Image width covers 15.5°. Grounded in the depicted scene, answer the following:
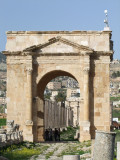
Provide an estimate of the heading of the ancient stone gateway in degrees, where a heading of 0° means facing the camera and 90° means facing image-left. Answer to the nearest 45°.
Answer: approximately 0°

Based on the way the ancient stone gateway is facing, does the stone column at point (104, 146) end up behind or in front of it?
in front
